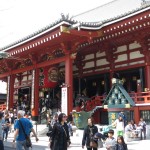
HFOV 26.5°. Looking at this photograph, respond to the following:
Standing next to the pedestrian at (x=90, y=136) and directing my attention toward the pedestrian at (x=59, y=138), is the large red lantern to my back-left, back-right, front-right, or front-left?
back-right

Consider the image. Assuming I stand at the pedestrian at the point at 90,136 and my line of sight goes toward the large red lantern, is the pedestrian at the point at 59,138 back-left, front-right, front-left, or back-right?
back-left

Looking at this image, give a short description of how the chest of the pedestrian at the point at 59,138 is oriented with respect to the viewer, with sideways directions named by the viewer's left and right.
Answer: facing the viewer and to the right of the viewer

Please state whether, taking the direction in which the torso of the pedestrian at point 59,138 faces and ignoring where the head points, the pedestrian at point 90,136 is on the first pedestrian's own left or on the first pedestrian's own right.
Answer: on the first pedestrian's own left

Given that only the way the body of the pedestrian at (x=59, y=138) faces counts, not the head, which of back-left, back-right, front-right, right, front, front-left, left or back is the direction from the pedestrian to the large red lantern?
back-left
